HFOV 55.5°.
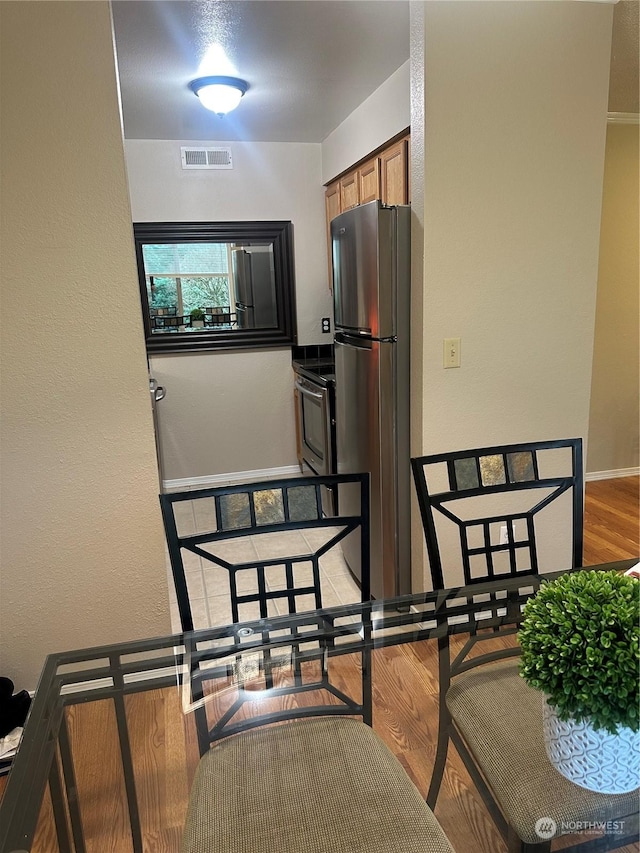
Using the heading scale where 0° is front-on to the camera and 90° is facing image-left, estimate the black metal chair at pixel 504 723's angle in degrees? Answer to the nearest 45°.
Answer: approximately 315°

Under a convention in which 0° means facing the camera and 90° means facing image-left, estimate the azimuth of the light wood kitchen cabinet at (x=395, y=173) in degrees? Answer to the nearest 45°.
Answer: approximately 45°

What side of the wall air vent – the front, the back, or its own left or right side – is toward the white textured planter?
front

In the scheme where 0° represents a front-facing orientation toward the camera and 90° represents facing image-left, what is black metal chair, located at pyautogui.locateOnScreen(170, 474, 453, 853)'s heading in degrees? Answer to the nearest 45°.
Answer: approximately 0°

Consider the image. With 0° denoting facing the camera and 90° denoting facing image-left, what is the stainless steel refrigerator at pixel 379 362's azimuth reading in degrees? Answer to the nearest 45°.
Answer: approximately 45°

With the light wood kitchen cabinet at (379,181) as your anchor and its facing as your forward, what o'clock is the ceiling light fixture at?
The ceiling light fixture is roughly at 1 o'clock from the light wood kitchen cabinet.
